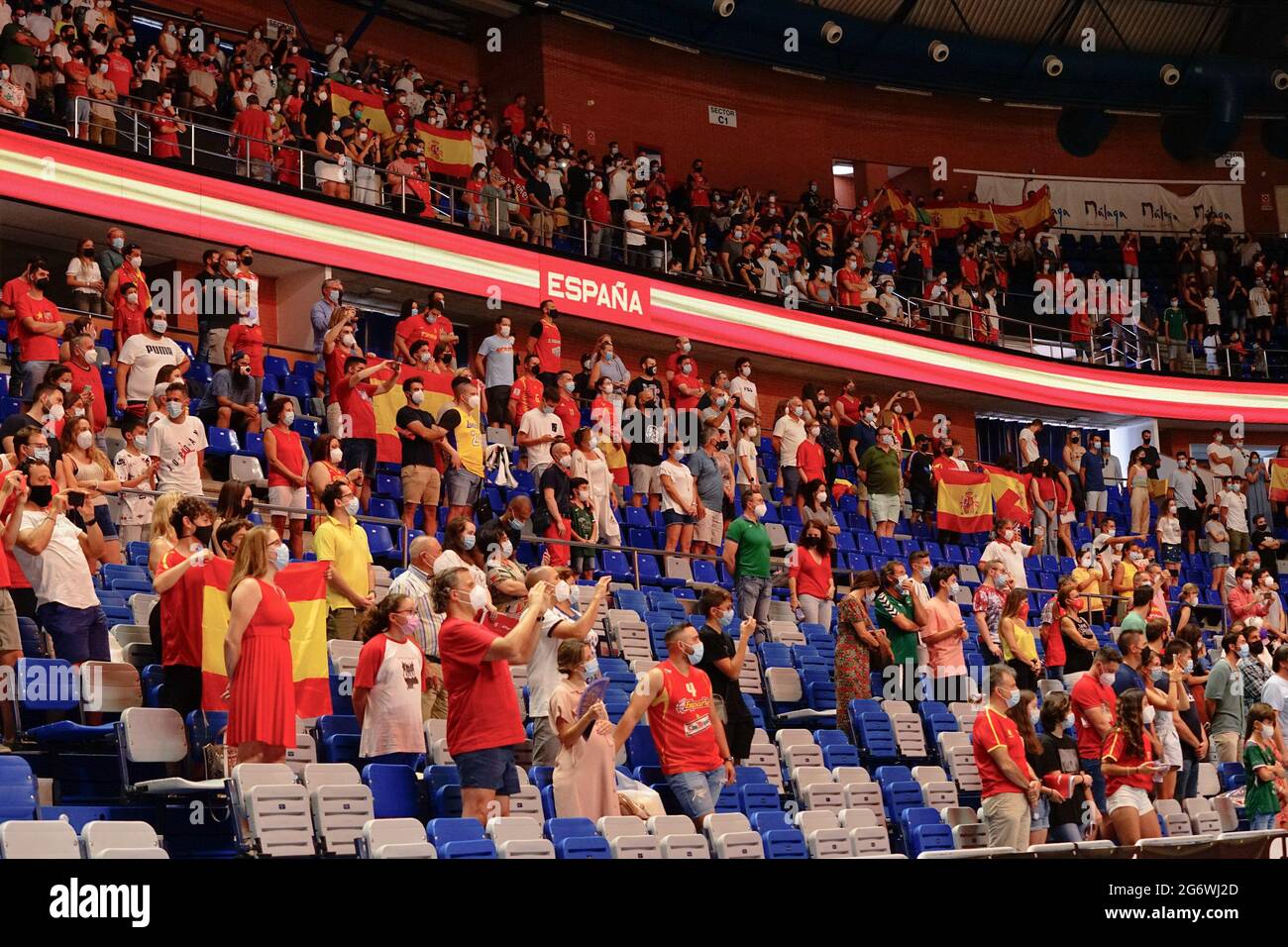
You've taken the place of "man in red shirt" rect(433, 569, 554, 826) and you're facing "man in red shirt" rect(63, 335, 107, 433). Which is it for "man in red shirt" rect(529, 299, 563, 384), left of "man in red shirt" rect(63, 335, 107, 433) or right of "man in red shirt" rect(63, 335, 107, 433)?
right

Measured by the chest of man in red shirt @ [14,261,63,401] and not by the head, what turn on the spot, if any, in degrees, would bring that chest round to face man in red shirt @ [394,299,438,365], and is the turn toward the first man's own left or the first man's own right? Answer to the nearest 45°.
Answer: approximately 90° to the first man's own left

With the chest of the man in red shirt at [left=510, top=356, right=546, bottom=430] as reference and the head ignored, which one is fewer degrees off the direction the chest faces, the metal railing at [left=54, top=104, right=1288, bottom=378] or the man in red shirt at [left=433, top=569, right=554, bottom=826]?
the man in red shirt

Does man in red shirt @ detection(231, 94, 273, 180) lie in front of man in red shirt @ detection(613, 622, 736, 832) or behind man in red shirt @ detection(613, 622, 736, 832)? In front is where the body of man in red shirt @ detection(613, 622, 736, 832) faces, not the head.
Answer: behind

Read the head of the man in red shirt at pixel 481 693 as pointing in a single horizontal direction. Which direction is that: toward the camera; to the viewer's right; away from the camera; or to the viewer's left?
to the viewer's right

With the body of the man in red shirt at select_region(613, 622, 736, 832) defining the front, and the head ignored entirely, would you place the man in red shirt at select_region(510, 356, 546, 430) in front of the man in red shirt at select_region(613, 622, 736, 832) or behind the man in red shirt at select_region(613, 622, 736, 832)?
behind
